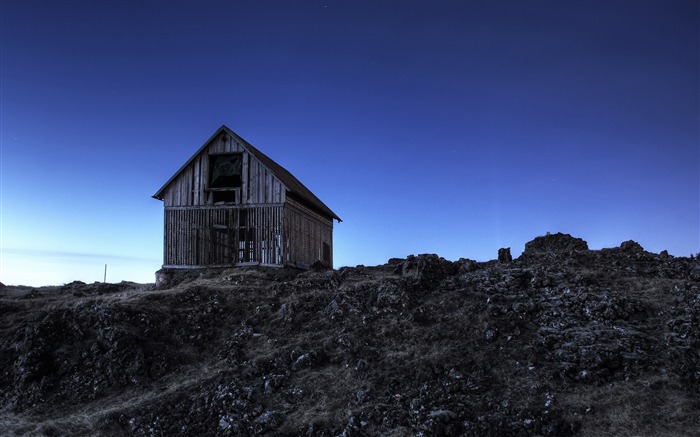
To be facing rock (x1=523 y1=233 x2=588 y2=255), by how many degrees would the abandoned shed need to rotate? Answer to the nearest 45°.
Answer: approximately 90° to its left

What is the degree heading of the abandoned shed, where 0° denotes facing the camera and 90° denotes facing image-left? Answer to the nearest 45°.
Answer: approximately 0°

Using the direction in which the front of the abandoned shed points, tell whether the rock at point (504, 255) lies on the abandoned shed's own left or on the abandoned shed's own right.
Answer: on the abandoned shed's own left

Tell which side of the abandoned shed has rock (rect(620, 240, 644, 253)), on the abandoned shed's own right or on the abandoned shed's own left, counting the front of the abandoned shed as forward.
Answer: on the abandoned shed's own left

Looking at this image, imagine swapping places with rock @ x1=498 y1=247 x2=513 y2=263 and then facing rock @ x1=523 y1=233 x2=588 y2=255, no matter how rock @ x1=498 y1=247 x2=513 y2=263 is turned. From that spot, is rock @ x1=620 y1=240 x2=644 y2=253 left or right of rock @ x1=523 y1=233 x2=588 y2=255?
right
